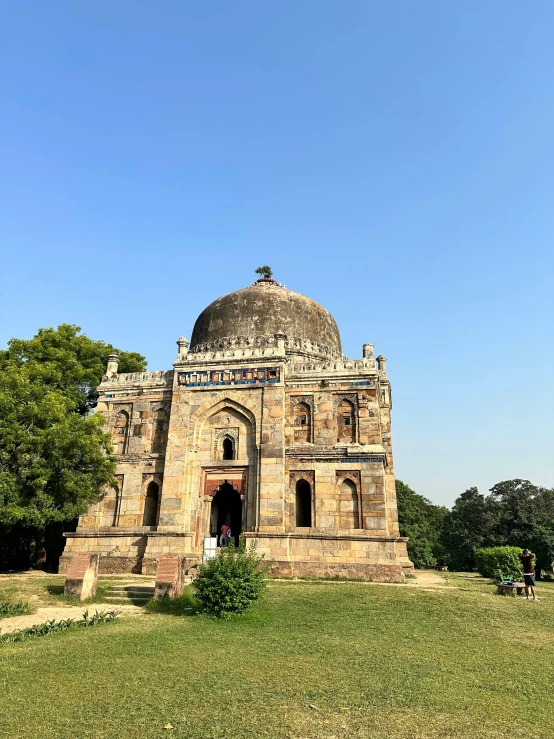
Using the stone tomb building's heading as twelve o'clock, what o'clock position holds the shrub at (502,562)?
The shrub is roughly at 9 o'clock from the stone tomb building.

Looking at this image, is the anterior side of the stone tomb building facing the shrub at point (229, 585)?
yes

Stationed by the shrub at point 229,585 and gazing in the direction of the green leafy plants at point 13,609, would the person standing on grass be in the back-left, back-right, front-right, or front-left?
back-right

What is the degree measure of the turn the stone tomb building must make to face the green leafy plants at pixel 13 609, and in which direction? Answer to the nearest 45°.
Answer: approximately 45° to its right

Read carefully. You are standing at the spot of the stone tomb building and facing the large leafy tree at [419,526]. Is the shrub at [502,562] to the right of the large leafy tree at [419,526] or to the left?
right

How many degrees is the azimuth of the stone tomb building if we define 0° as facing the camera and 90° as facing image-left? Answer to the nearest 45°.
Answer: approximately 0°

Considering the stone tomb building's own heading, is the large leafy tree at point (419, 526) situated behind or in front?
behind

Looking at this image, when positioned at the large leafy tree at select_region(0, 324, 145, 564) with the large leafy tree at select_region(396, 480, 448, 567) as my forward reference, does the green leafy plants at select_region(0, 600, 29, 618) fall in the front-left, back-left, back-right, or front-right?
back-right
